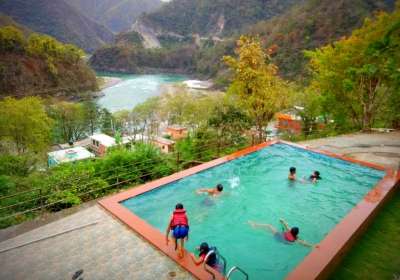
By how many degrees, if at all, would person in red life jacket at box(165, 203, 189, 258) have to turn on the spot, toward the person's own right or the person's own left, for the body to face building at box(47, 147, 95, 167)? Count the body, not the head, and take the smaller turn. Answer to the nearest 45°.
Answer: approximately 45° to the person's own left

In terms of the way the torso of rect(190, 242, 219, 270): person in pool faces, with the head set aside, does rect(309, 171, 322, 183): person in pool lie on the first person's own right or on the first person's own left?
on the first person's own right

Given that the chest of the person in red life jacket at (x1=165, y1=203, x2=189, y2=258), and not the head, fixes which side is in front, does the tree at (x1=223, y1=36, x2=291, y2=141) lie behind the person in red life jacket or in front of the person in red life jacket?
in front

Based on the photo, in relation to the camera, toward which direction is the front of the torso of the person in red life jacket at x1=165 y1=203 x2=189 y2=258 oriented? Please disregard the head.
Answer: away from the camera
